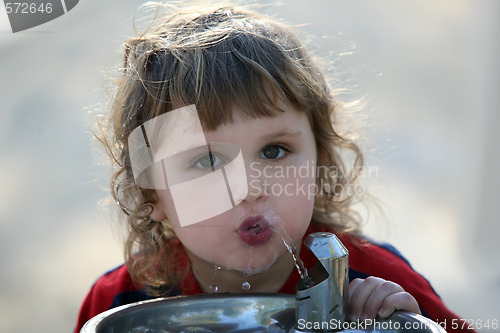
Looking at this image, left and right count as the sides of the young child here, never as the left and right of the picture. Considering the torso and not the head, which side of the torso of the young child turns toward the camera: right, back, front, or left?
front
